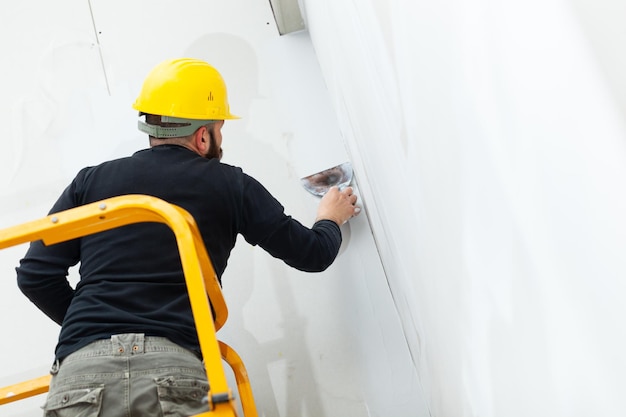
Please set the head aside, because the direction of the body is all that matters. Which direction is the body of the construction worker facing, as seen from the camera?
away from the camera

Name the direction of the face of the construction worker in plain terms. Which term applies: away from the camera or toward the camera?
away from the camera
